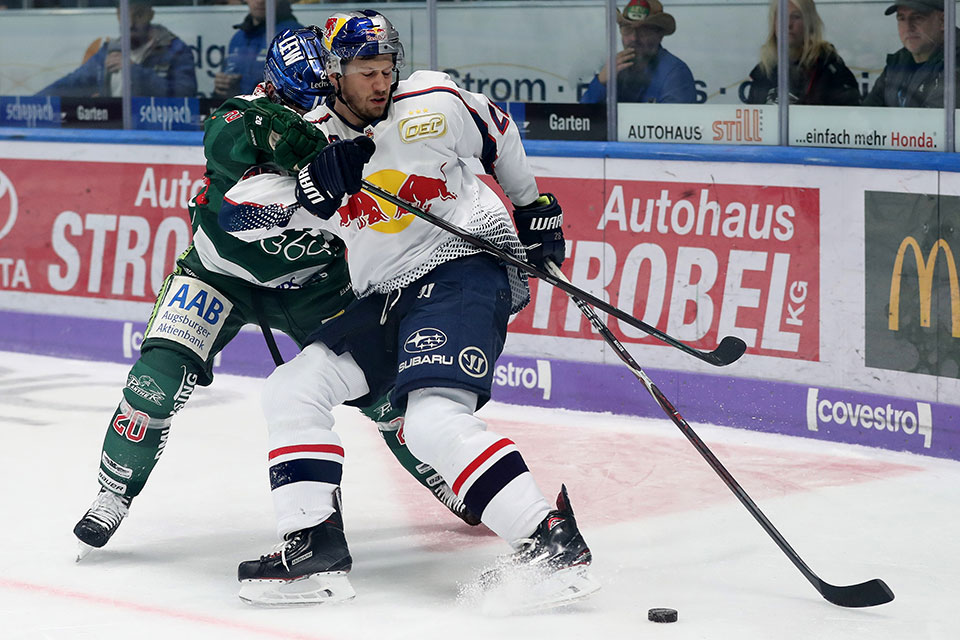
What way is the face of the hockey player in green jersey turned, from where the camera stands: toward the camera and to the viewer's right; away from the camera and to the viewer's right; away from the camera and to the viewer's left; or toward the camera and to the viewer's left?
away from the camera and to the viewer's right

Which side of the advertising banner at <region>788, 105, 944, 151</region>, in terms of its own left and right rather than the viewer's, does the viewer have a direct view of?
front

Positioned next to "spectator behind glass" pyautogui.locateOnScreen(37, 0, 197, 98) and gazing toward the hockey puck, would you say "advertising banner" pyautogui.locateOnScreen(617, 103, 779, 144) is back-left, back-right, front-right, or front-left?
front-left

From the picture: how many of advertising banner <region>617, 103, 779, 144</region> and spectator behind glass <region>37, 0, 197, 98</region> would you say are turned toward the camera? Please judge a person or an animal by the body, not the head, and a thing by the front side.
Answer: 2

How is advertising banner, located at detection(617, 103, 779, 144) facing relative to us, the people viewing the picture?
facing the viewer

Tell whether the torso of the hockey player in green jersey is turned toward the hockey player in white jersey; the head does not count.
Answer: yes

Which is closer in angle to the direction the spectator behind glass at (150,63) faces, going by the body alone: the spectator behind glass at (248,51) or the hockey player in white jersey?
the hockey player in white jersey

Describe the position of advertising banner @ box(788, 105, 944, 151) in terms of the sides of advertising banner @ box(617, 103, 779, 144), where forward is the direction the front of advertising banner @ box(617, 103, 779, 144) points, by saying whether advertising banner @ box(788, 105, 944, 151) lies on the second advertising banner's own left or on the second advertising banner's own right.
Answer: on the second advertising banner's own left

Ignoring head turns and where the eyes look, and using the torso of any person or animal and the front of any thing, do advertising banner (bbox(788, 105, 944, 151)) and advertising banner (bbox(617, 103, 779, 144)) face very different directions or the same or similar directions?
same or similar directions

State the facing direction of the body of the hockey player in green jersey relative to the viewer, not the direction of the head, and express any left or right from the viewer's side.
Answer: facing the viewer and to the right of the viewer

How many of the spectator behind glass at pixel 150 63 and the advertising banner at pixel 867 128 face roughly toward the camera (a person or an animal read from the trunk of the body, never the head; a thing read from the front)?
2

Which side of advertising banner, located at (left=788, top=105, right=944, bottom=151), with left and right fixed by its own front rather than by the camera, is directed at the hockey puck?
front

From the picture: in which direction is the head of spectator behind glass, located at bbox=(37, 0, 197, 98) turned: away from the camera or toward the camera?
toward the camera

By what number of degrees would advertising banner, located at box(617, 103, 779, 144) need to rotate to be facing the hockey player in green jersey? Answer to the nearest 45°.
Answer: approximately 45° to its right

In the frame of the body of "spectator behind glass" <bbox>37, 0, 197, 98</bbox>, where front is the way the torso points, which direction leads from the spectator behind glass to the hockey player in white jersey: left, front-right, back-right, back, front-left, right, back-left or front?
front
